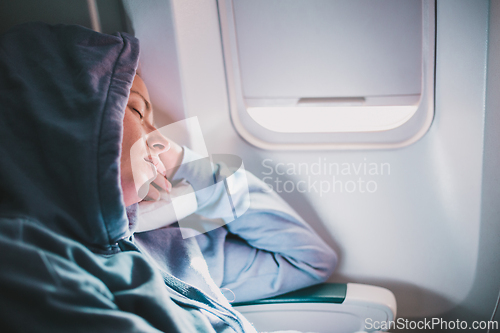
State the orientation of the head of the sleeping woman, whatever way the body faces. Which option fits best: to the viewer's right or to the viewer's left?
to the viewer's right

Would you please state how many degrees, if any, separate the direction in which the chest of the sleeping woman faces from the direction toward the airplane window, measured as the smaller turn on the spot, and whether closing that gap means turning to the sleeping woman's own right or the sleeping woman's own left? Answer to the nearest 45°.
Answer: approximately 45° to the sleeping woman's own left

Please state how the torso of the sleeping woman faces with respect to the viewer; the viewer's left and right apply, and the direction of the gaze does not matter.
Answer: facing to the right of the viewer
